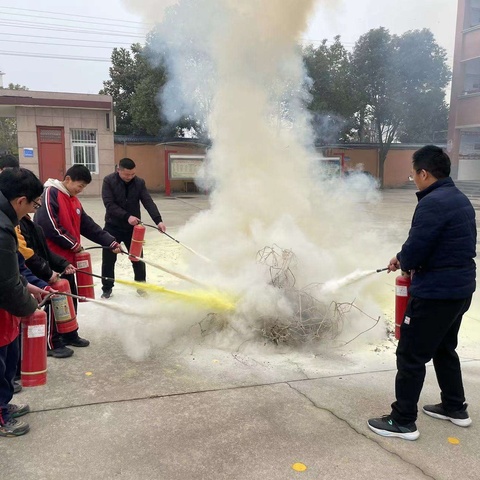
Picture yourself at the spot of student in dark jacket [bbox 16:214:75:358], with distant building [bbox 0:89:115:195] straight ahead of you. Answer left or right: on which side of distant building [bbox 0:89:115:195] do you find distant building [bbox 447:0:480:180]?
right

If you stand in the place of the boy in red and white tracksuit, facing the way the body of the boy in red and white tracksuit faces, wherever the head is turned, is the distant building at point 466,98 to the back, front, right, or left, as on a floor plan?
left

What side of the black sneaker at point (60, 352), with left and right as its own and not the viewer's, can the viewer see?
right

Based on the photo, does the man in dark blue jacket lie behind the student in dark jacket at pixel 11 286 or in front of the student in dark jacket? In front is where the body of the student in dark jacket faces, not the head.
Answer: in front

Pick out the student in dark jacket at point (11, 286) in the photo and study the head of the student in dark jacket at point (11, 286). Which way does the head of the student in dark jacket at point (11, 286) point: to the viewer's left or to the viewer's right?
to the viewer's right

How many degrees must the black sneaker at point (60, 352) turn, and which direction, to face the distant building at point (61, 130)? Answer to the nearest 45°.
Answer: approximately 90° to its left

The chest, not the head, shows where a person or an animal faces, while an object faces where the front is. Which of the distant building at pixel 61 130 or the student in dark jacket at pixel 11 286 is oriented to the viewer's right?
the student in dark jacket

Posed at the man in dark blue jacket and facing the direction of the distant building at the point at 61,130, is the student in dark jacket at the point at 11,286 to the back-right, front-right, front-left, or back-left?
front-left

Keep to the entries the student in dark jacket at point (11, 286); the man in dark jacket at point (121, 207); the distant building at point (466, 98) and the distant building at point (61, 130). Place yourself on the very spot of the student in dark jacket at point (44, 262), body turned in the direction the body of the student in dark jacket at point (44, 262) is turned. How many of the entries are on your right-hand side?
1

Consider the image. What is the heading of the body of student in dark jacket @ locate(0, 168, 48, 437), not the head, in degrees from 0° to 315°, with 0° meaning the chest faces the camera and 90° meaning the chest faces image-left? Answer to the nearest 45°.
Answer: approximately 270°

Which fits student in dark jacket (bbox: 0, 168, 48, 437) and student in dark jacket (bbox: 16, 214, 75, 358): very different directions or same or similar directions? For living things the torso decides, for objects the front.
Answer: same or similar directions

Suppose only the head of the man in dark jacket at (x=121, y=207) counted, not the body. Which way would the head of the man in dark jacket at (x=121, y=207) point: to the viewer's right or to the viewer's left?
to the viewer's right

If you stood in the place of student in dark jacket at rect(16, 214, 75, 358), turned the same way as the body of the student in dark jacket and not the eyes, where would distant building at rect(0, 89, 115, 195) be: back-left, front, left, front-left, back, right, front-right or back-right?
left

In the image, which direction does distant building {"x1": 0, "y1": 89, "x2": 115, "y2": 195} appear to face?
toward the camera
